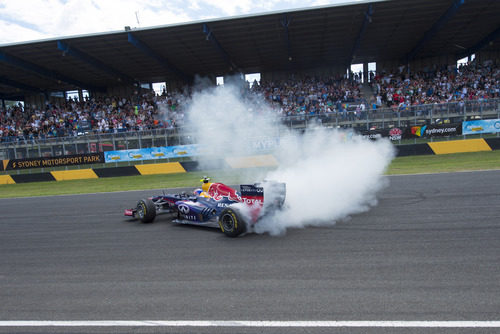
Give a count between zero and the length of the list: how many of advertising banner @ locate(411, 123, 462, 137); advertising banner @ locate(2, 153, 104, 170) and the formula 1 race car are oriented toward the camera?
2

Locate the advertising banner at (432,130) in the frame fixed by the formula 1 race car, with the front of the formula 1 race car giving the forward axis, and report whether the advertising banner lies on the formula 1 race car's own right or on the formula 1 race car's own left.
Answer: on the formula 1 race car's own right

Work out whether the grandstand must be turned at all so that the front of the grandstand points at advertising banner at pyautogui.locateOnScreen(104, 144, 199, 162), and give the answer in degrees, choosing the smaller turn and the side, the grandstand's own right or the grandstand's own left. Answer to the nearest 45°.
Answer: approximately 45° to the grandstand's own right

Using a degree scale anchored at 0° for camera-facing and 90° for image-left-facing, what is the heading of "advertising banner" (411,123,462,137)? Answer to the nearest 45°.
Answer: approximately 0°

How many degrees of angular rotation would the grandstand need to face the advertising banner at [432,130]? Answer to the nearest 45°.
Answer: approximately 45° to its left

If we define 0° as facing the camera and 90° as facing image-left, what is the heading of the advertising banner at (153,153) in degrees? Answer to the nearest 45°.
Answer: approximately 0°

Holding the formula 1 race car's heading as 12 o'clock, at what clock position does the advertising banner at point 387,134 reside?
The advertising banner is roughly at 3 o'clock from the formula 1 race car.

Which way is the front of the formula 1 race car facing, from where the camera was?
facing away from the viewer and to the left of the viewer

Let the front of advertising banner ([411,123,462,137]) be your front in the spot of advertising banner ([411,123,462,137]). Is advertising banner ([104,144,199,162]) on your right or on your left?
on your right
